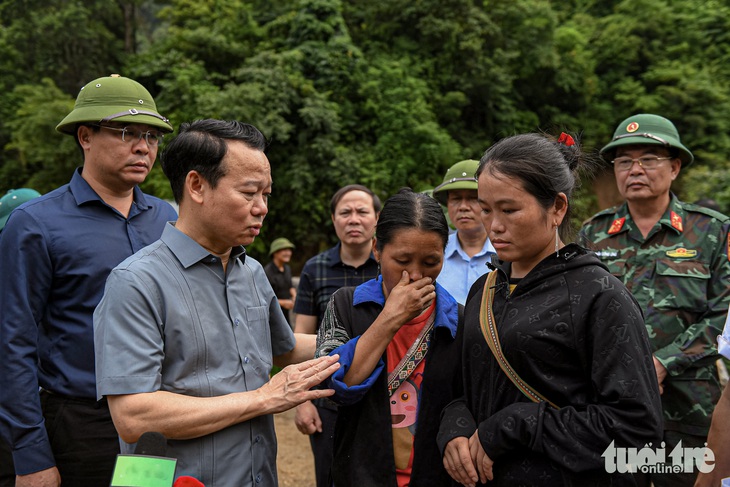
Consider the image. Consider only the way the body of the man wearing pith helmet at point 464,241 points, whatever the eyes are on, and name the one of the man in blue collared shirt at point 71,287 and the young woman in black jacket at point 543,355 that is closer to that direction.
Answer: the young woman in black jacket

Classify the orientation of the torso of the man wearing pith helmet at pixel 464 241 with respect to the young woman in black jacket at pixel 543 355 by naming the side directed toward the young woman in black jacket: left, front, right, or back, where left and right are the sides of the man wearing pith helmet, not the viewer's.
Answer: front

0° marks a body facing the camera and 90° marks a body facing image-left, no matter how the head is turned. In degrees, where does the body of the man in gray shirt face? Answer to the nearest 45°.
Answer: approximately 315°

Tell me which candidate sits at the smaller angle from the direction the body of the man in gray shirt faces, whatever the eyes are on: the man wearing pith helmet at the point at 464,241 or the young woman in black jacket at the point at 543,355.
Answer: the young woman in black jacket

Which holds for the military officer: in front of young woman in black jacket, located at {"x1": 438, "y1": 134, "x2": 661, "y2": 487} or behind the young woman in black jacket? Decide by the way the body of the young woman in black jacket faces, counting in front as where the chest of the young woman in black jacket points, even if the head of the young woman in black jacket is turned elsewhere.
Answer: behind

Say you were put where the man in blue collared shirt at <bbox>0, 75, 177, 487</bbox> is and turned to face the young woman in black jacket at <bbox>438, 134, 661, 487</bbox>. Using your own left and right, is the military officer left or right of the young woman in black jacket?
left

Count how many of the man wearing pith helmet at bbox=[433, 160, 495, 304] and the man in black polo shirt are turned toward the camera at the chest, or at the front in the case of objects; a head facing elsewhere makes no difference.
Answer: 2
